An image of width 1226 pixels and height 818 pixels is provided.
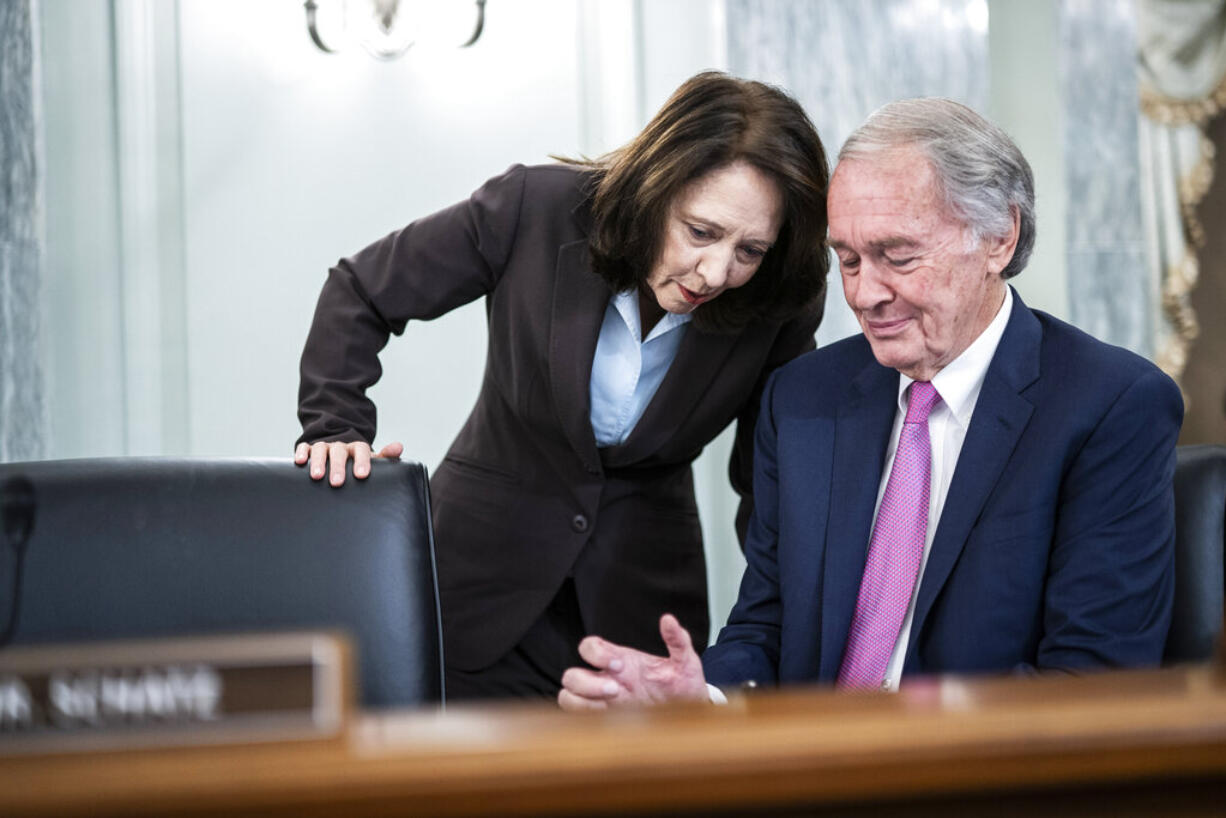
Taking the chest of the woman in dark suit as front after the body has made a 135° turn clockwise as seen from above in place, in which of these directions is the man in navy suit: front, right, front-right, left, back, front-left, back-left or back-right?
back

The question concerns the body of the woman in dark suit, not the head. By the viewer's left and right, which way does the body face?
facing the viewer

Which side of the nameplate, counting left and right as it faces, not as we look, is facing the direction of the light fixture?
back

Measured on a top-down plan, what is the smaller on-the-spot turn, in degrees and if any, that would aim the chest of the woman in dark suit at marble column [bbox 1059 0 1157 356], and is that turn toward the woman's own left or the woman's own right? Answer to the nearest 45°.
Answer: approximately 135° to the woman's own left

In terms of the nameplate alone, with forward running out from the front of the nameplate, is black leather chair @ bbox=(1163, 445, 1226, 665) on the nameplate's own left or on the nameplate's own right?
on the nameplate's own left

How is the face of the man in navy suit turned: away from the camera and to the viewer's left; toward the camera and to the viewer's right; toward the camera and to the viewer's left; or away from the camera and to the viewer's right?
toward the camera and to the viewer's left

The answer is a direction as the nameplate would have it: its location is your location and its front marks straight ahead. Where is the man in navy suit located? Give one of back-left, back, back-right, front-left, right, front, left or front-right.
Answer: back-left

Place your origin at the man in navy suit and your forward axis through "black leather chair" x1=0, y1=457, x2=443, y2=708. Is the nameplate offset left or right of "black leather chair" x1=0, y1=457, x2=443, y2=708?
left

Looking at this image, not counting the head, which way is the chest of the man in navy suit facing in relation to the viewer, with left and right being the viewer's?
facing the viewer and to the left of the viewer

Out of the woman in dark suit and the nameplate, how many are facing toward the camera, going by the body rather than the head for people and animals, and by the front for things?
2

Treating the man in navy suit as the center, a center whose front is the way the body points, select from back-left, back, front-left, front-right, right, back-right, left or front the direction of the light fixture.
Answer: right

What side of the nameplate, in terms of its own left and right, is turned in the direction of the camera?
front

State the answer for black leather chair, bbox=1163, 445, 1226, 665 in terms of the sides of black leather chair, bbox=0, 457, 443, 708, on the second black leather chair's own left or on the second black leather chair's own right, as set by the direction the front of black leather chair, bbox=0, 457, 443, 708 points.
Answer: on the second black leather chair's own left

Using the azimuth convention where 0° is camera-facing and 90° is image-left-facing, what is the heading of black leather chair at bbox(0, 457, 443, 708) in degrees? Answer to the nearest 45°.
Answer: approximately 0°
